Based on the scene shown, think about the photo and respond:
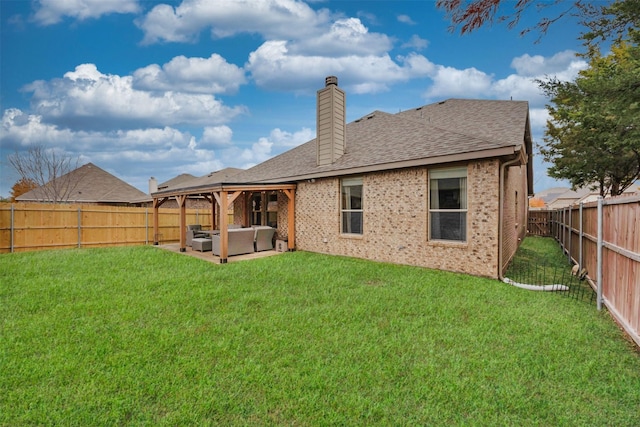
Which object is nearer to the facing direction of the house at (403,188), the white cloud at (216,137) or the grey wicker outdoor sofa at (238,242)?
the white cloud

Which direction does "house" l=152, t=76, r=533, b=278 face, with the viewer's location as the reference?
facing away from the viewer and to the right of the viewer

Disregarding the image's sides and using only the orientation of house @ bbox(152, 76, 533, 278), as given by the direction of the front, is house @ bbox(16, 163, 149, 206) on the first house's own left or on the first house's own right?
on the first house's own left

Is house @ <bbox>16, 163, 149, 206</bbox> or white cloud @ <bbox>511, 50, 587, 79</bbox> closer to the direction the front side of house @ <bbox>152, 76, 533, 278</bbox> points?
the white cloud

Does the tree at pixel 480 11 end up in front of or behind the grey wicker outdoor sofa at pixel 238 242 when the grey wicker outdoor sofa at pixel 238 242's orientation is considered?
behind

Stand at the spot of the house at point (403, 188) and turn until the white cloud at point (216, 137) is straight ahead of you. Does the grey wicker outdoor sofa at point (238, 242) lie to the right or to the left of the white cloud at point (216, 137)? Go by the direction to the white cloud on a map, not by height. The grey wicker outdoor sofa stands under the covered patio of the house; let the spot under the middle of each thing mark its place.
left

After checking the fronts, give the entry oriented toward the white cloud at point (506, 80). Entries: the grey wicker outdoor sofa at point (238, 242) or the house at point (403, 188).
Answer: the house

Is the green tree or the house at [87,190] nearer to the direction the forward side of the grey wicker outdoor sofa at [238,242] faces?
the house

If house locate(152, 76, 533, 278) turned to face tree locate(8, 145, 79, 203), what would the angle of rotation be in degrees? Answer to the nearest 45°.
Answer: approximately 90° to its left

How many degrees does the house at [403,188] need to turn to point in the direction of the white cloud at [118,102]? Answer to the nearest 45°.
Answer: approximately 90° to its left
